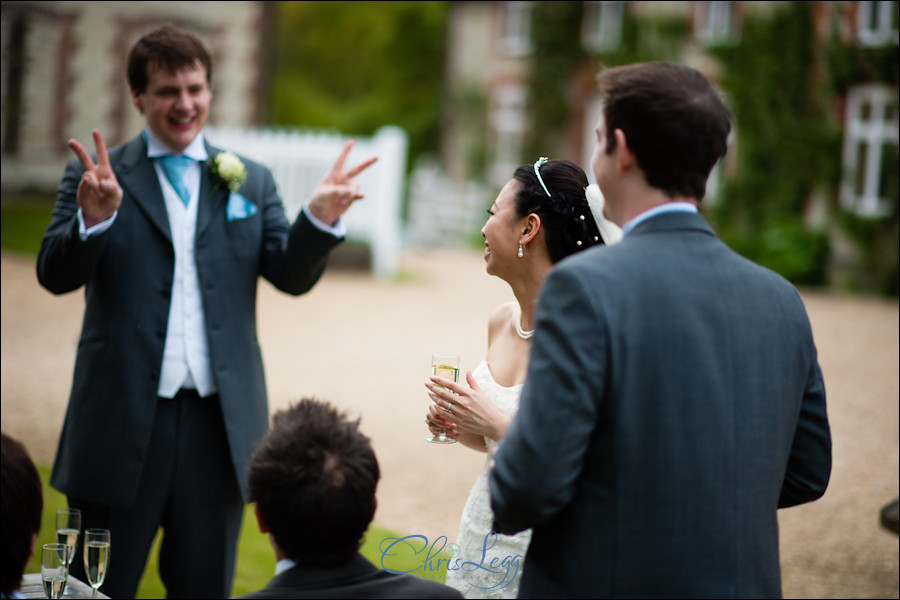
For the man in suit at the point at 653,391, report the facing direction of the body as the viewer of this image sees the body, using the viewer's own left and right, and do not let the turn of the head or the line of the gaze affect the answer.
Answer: facing away from the viewer and to the left of the viewer

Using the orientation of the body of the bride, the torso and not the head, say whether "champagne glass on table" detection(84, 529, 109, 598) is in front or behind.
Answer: in front

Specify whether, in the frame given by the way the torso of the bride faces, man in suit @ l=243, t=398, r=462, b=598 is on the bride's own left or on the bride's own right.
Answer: on the bride's own left

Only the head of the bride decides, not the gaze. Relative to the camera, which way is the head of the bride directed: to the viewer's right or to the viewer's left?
to the viewer's left

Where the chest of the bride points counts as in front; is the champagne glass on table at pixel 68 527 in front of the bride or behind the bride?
in front

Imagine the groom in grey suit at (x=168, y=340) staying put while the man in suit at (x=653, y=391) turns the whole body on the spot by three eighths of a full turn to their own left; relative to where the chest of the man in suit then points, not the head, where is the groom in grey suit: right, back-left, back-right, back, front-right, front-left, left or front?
back-right

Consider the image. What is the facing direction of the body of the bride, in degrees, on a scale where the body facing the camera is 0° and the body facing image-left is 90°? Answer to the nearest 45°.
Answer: approximately 90°

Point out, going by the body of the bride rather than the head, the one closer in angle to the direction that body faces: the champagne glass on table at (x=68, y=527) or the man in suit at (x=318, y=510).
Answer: the champagne glass on table
